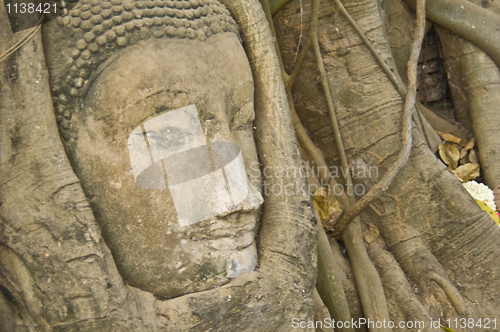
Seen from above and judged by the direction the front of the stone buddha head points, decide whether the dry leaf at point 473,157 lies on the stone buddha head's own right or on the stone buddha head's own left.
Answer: on the stone buddha head's own left

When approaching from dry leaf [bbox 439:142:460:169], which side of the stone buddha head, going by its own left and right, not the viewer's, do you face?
left

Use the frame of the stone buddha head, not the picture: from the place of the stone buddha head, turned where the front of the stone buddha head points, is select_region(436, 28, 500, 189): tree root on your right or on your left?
on your left

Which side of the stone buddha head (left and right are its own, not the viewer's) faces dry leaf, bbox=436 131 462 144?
left

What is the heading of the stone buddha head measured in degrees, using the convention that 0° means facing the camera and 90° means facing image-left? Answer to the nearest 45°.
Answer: approximately 315°

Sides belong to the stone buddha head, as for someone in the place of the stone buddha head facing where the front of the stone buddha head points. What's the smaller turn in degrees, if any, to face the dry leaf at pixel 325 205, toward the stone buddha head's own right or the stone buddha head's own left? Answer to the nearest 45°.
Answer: approximately 90° to the stone buddha head's own left

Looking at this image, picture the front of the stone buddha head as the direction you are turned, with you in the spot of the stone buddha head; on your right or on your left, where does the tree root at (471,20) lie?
on your left
